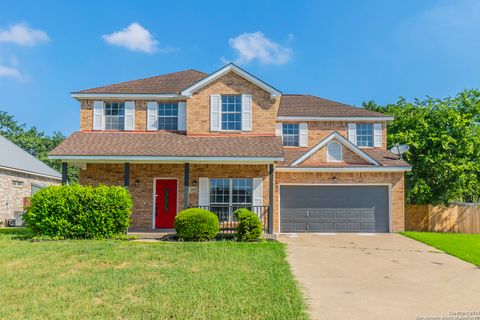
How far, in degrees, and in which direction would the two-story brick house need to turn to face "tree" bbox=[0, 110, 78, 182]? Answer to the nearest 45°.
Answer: approximately 135° to its right

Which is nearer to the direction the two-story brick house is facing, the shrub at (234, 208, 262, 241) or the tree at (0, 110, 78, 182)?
the shrub

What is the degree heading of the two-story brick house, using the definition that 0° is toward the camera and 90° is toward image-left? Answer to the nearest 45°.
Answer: approximately 0°

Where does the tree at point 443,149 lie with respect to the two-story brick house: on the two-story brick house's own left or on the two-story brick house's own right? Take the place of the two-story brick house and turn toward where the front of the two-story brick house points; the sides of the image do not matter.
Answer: on the two-story brick house's own left

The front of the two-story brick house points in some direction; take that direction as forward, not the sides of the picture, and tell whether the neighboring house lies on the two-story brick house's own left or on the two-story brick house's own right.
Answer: on the two-story brick house's own right

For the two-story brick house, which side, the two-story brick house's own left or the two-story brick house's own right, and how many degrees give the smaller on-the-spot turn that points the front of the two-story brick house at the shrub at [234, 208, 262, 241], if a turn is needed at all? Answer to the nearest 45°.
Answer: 0° — it already faces it

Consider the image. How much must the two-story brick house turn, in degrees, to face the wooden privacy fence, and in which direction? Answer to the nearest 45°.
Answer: approximately 90° to its left
